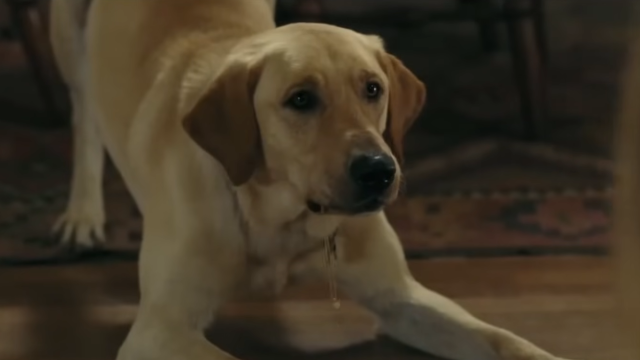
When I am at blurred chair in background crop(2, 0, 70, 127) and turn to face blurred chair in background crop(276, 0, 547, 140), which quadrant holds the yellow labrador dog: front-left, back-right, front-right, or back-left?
front-right

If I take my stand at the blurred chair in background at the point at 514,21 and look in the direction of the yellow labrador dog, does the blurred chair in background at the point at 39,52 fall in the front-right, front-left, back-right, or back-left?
front-right

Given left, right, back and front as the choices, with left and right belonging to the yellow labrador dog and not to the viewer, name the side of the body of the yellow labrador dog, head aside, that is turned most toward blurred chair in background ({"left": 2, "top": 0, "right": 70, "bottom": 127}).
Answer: back

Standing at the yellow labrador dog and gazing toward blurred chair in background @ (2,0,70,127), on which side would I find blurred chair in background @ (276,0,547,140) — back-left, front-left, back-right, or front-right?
front-right

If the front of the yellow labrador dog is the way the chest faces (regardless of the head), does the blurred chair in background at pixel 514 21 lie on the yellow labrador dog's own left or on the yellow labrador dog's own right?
on the yellow labrador dog's own left

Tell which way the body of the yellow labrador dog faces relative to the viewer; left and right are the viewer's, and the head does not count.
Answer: facing the viewer and to the right of the viewer

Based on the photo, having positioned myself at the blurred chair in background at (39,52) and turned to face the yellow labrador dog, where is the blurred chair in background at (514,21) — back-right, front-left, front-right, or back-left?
front-left
